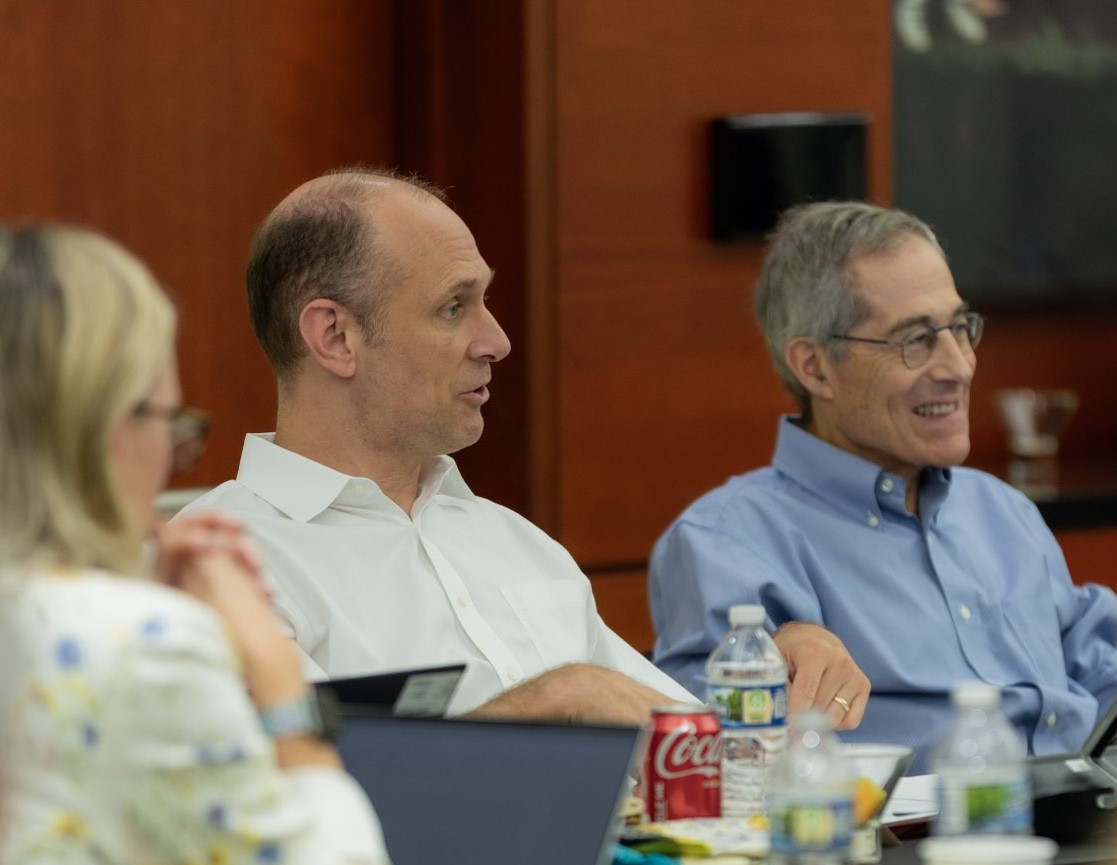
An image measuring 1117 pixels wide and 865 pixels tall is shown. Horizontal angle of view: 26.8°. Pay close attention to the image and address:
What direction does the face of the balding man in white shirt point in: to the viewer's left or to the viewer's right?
to the viewer's right

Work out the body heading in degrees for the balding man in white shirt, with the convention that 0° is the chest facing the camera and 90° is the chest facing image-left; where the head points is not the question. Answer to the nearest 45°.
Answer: approximately 315°

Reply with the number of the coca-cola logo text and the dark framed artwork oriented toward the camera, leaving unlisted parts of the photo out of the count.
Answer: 2

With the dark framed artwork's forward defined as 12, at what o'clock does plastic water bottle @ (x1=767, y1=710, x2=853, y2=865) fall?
The plastic water bottle is roughly at 12 o'clock from the dark framed artwork.

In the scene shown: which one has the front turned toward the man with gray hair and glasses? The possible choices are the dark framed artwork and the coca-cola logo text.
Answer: the dark framed artwork
